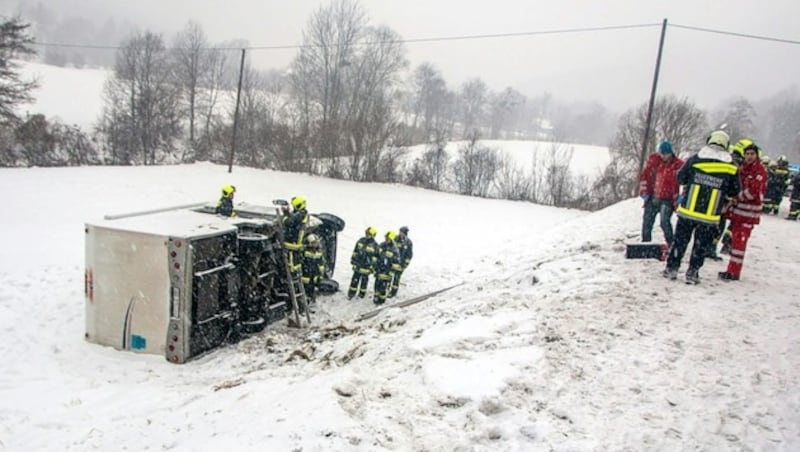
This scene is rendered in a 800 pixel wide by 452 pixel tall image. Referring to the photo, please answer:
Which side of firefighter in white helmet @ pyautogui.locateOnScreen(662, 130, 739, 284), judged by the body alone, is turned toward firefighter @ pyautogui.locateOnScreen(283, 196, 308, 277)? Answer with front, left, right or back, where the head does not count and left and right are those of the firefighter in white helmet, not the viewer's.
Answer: left

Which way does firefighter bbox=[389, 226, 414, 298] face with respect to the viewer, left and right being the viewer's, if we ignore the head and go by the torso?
facing to the left of the viewer

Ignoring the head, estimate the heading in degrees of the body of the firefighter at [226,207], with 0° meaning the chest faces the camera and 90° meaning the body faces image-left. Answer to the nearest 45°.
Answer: approximately 270°

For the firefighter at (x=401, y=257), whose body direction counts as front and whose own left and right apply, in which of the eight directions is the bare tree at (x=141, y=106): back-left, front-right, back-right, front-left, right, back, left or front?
front-right

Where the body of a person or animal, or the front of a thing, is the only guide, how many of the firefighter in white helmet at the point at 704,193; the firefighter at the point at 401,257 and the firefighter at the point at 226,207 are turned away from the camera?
1

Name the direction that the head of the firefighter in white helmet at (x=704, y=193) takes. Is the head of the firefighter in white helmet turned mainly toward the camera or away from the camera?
away from the camera

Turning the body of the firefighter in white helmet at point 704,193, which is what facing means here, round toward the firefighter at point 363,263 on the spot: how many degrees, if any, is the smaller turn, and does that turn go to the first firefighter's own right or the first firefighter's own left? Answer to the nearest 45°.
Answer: approximately 90° to the first firefighter's own left

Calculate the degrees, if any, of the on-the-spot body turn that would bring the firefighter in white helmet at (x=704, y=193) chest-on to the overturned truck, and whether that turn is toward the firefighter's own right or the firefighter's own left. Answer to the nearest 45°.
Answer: approximately 135° to the firefighter's own left

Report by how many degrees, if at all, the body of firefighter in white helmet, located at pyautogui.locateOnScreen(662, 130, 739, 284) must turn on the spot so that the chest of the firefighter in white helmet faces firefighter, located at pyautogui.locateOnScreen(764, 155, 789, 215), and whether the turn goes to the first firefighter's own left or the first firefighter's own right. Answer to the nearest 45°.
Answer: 0° — they already face them

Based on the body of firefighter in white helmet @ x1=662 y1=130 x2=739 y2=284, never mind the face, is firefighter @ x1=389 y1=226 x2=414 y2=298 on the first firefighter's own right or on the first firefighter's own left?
on the first firefighter's own left

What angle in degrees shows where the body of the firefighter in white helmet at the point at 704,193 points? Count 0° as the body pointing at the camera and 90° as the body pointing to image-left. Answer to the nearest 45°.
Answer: approximately 180°
